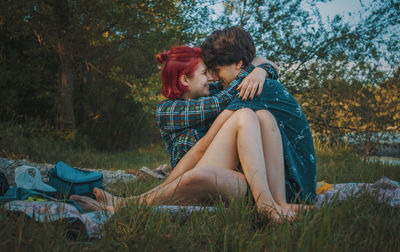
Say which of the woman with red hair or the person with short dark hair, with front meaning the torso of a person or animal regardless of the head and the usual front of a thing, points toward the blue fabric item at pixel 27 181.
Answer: the person with short dark hair

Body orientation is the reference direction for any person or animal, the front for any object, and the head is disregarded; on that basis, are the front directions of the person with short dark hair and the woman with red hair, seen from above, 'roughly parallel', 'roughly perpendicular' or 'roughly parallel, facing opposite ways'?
roughly parallel, facing opposite ways

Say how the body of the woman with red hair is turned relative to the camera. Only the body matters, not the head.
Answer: to the viewer's right

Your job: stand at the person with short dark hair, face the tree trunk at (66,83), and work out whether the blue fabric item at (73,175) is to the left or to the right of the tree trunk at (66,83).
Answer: left

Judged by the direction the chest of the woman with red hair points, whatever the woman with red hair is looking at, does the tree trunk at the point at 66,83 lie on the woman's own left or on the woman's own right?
on the woman's own left

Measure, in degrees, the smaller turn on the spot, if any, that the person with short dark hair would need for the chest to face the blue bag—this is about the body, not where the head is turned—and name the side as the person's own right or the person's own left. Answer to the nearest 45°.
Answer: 0° — they already face it

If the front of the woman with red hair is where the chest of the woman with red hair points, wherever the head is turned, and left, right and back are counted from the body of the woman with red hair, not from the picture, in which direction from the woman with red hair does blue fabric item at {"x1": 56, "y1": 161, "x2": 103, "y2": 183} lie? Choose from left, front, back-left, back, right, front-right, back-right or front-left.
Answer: back-left

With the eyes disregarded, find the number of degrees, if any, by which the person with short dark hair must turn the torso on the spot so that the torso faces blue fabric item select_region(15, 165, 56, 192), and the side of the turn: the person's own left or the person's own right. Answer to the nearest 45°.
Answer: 0° — they already face it

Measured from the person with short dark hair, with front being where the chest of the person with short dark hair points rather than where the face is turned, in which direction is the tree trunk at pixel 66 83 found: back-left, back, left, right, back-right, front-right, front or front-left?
front-right

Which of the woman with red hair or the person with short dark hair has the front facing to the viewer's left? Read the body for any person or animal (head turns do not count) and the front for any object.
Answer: the person with short dark hair

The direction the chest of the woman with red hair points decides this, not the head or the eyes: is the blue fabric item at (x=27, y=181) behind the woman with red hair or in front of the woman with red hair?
behind

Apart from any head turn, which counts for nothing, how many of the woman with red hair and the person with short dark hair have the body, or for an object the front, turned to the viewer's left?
1

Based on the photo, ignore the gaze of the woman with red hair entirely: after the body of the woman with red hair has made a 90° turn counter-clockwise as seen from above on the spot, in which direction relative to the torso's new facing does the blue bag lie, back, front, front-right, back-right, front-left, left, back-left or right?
front-left

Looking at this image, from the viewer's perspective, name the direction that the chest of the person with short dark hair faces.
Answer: to the viewer's left
